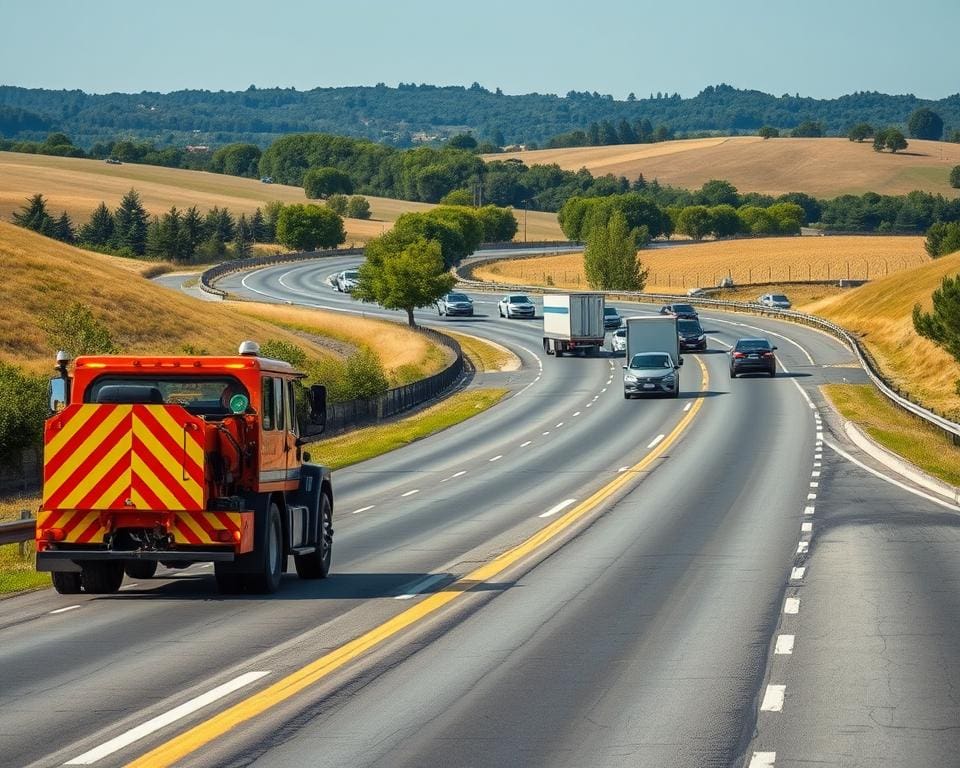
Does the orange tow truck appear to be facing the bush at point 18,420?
no

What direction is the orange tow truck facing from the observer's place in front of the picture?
facing away from the viewer and to the right of the viewer
